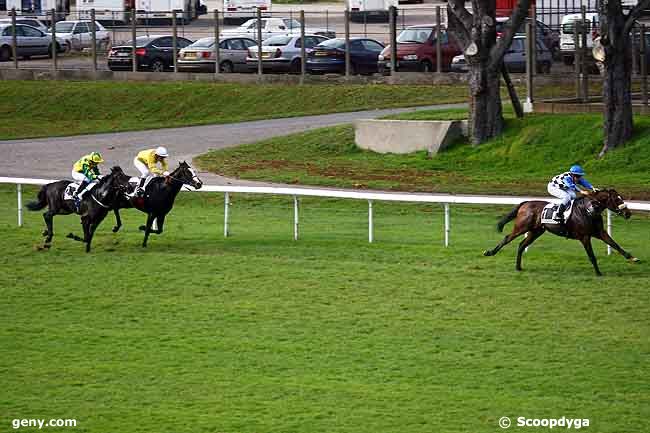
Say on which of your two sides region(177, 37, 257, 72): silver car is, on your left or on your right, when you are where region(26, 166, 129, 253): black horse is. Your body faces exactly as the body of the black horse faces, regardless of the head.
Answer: on your left

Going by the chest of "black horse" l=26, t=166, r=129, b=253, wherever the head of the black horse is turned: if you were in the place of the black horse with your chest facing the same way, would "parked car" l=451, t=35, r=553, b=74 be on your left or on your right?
on your left

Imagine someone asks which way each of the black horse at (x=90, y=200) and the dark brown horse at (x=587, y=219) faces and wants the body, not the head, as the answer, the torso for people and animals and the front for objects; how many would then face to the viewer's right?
2

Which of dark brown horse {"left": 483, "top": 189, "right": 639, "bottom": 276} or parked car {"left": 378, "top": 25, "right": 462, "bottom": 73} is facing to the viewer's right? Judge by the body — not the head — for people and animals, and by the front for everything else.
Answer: the dark brown horse

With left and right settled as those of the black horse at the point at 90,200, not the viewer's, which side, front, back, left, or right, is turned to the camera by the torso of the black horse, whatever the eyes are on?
right

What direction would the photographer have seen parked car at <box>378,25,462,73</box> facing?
facing the viewer and to the left of the viewer

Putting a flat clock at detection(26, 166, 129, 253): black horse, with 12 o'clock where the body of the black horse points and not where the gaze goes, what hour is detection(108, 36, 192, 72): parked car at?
The parked car is roughly at 9 o'clock from the black horse.

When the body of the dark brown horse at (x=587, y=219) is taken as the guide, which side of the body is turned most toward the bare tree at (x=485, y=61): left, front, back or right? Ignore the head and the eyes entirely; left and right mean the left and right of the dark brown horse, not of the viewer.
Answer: left

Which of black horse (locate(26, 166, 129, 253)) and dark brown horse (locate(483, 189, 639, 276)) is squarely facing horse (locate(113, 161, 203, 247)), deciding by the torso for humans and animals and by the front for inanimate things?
the black horse

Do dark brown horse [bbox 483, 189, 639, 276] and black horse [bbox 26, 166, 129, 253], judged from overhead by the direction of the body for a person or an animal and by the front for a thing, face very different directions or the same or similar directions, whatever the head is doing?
same or similar directions

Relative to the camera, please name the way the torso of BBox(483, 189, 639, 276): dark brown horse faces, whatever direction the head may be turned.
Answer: to the viewer's right

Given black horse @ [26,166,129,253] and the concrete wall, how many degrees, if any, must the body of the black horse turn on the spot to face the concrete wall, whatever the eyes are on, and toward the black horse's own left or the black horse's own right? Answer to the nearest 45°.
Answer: approximately 45° to the black horse's own left

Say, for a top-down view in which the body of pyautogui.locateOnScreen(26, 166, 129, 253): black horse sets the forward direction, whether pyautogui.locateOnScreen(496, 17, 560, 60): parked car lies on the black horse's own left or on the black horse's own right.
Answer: on the black horse's own left

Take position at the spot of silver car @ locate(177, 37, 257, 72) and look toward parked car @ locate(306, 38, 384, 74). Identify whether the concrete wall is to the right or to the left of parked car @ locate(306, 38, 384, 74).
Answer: right

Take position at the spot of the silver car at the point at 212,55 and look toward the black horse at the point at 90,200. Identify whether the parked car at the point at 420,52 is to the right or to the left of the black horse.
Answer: left

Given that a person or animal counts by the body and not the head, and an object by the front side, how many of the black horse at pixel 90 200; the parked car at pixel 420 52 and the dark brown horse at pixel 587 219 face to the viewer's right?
2
